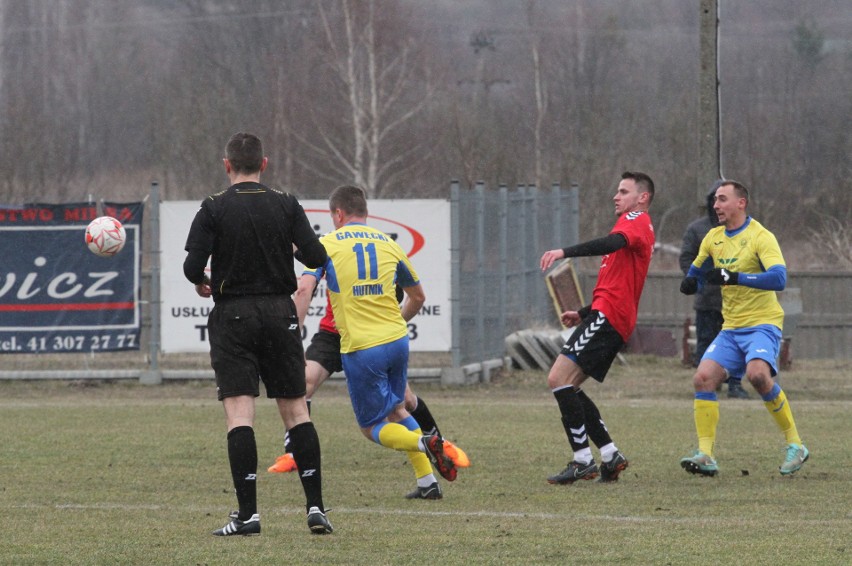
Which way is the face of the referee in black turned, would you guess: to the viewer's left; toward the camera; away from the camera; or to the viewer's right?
away from the camera

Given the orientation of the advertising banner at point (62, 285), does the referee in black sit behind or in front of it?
in front

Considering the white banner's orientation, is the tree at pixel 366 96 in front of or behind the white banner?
behind

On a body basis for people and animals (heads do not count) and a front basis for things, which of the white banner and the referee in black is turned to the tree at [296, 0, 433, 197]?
the referee in black

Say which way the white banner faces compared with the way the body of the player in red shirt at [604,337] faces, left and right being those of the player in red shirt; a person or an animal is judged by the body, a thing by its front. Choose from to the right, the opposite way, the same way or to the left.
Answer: to the left

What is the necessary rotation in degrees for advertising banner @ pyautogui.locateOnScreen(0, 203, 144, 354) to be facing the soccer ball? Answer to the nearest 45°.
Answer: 0° — it already faces it

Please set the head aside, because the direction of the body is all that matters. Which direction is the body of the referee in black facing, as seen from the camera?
away from the camera

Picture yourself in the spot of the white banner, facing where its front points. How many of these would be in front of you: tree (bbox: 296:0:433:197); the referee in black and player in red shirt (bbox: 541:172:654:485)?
2

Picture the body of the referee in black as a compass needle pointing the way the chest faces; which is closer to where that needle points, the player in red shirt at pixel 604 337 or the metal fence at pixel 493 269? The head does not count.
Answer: the metal fence

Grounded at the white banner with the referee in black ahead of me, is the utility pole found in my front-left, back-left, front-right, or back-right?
back-left

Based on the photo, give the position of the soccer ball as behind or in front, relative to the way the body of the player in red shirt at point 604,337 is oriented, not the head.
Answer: in front

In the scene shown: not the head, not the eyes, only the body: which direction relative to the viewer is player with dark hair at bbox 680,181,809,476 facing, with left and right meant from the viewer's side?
facing the viewer and to the left of the viewer

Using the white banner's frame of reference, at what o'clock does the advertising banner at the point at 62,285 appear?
The advertising banner is roughly at 3 o'clock from the white banner.

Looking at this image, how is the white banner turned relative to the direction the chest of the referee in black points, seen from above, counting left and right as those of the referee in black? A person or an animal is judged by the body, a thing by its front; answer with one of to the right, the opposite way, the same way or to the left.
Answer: the opposite way

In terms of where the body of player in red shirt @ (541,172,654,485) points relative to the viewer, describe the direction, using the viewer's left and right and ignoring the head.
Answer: facing to the left of the viewer
